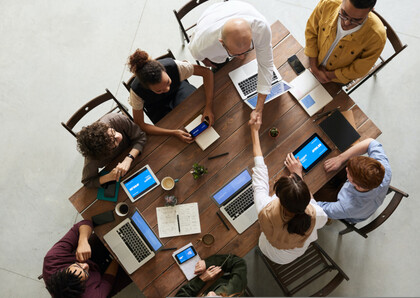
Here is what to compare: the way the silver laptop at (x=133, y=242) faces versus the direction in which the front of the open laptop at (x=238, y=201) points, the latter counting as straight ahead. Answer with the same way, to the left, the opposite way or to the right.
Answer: to the right

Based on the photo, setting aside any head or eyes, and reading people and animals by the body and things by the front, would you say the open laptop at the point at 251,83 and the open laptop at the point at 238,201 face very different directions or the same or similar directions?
very different directions

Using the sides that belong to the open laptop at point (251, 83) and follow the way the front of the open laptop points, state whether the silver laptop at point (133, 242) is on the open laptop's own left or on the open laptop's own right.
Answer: on the open laptop's own left

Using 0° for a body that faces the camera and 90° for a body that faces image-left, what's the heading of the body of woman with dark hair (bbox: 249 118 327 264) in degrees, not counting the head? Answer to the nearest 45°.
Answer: approximately 180°

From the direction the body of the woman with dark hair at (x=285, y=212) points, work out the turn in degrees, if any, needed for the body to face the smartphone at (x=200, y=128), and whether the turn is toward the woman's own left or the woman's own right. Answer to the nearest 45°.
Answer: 0° — they already face it

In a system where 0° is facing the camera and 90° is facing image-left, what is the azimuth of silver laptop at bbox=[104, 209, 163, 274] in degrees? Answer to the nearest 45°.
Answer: approximately 45°

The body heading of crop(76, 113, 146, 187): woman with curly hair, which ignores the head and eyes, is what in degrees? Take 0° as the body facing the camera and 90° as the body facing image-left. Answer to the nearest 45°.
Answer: approximately 315°

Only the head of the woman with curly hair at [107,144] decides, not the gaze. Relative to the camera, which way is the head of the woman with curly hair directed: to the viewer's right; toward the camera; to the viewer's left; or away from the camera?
to the viewer's right

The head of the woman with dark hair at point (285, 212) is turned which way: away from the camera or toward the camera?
away from the camera

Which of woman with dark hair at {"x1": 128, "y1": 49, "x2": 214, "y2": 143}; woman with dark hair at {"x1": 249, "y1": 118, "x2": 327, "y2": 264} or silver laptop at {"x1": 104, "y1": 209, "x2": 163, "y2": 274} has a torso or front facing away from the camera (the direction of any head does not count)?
woman with dark hair at {"x1": 249, "y1": 118, "x2": 327, "y2": 264}

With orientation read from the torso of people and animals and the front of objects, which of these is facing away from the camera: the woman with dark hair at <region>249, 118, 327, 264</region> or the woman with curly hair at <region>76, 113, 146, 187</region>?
the woman with dark hair
